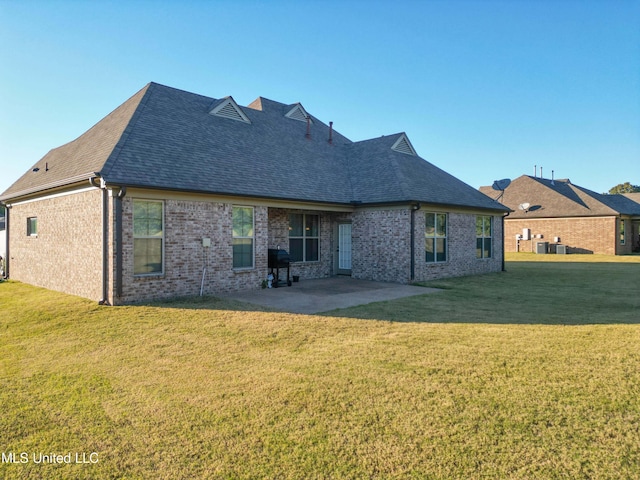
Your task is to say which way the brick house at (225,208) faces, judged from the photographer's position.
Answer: facing away from the viewer and to the left of the viewer

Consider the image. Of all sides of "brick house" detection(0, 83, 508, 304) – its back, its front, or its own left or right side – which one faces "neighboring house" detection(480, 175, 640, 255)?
right
